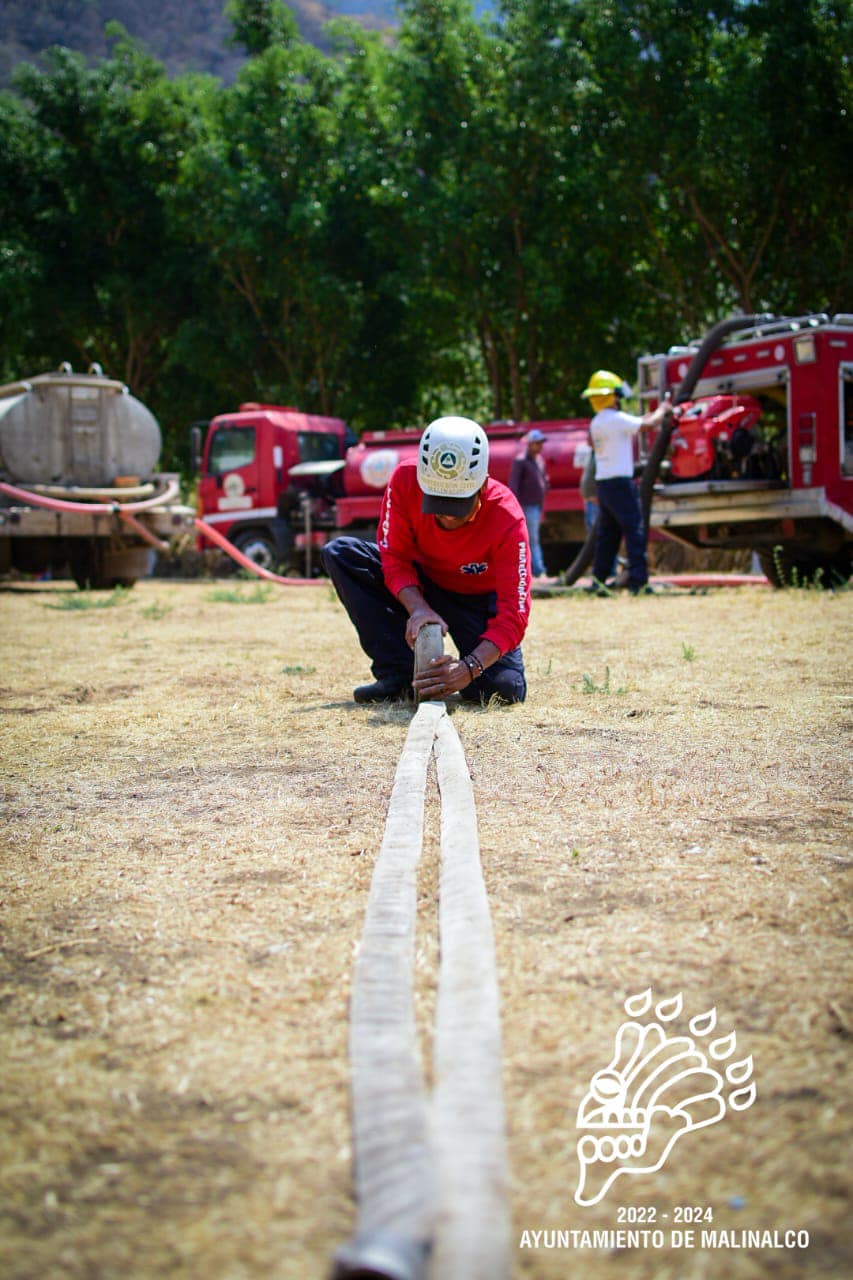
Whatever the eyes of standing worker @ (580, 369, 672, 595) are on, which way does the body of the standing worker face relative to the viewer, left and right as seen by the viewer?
facing away from the viewer and to the right of the viewer

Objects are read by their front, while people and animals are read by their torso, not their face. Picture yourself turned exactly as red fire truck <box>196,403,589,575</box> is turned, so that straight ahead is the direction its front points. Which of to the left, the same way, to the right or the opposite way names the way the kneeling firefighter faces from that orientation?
to the left

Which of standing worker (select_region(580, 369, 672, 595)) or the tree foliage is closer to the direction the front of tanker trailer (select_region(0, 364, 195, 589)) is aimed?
the tree foliage

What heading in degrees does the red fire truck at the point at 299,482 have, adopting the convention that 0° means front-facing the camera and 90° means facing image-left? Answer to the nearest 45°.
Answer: approximately 90°

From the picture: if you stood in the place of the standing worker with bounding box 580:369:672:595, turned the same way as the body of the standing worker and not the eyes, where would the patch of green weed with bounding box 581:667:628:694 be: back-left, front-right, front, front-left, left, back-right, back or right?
back-right

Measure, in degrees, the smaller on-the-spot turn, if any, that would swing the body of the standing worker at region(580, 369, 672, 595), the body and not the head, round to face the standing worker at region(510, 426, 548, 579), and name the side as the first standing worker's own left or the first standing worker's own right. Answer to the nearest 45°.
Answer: approximately 45° to the first standing worker's own left

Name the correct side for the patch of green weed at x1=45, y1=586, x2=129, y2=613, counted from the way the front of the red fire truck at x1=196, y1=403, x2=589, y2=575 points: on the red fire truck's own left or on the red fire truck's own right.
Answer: on the red fire truck's own left
